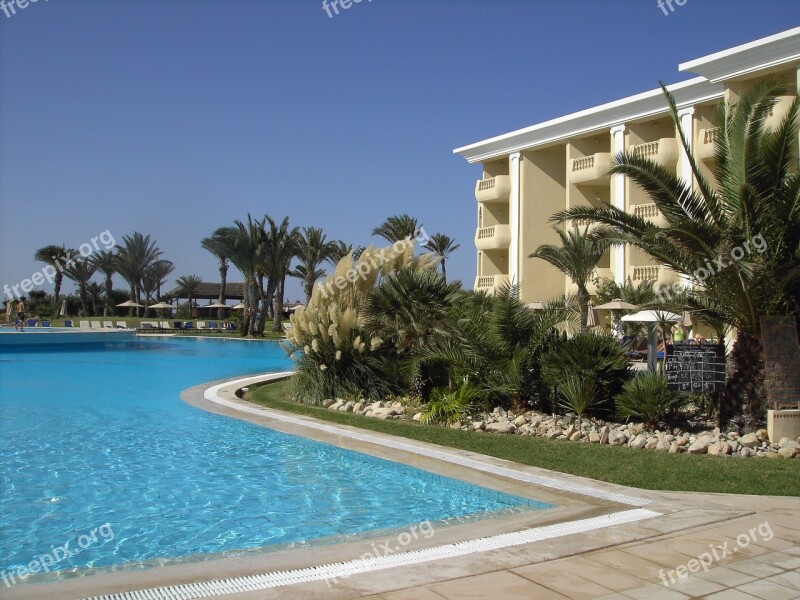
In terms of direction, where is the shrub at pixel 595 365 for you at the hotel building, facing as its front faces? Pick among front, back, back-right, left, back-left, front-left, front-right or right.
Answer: front-left

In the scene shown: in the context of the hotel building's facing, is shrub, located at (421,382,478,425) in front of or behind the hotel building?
in front

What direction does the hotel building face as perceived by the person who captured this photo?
facing the viewer and to the left of the viewer

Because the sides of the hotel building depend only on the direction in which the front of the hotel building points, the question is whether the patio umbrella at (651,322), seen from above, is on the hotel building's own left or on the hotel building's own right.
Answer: on the hotel building's own left

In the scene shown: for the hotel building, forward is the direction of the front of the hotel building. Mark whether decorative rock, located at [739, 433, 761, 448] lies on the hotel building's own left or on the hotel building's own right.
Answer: on the hotel building's own left

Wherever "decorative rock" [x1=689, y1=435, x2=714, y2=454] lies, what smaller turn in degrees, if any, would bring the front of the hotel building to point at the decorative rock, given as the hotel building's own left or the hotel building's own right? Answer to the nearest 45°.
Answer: approximately 45° to the hotel building's own left

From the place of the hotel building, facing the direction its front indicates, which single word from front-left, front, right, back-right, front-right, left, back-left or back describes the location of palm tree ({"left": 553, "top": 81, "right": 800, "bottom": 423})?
front-left

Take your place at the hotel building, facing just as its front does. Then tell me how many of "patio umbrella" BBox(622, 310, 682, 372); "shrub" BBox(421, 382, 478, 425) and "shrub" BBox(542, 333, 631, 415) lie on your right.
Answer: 0

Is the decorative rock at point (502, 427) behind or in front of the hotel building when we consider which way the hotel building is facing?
in front

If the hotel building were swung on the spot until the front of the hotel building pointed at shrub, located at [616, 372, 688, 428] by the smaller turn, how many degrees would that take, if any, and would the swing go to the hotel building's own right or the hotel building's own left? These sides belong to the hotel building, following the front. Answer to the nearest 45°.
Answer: approximately 45° to the hotel building's own left

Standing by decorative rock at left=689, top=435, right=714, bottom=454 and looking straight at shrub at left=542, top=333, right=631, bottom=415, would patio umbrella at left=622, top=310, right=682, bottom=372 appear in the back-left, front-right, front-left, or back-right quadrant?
front-right

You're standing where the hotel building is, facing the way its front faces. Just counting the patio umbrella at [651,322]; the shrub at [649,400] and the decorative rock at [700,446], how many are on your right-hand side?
0
